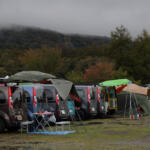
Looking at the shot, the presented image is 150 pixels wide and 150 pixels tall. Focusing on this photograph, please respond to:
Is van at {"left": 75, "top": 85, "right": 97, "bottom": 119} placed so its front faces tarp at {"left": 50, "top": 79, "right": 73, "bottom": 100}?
no

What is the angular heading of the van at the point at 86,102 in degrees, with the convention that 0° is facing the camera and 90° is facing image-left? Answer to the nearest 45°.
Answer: approximately 135°

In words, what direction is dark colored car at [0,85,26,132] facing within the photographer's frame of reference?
facing away from the viewer and to the left of the viewer

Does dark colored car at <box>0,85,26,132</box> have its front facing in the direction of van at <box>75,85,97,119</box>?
no

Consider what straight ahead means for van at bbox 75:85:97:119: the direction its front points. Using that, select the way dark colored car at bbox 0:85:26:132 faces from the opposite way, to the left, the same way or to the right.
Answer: the same way

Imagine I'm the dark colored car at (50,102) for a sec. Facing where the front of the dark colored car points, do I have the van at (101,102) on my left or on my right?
on my right

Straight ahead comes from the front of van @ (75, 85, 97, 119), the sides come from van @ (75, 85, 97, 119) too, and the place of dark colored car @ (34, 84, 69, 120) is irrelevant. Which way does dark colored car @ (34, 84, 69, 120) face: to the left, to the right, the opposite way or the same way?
the same way

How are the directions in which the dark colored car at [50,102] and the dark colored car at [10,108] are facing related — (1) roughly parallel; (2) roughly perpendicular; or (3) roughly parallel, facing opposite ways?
roughly parallel

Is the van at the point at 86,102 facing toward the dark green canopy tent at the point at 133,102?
no

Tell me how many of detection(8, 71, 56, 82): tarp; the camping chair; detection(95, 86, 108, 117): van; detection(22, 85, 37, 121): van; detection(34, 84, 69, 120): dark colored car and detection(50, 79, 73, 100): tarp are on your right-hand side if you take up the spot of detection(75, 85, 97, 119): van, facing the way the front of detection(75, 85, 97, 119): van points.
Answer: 1

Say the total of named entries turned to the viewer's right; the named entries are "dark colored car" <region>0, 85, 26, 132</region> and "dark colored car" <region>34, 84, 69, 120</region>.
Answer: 0
